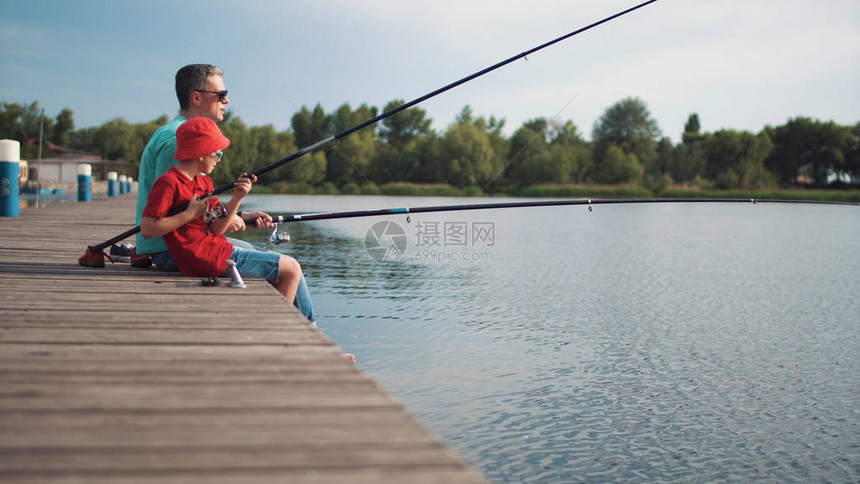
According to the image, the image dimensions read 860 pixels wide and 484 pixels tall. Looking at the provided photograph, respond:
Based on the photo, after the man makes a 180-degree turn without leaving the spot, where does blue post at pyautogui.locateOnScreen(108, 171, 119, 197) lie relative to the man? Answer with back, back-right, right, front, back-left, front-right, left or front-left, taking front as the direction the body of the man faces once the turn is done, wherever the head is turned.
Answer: right

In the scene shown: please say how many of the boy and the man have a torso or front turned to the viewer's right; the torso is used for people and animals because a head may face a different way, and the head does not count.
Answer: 2

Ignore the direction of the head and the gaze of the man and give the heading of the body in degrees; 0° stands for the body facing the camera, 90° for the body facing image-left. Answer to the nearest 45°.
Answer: approximately 270°

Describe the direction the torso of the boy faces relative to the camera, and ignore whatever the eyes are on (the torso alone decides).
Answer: to the viewer's right

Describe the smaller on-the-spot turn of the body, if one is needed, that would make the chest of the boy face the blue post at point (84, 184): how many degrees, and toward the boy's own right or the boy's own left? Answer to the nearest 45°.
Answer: approximately 90° to the boy's own left

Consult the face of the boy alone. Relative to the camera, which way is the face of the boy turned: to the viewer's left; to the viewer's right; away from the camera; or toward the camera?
to the viewer's right

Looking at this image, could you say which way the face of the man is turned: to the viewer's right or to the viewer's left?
to the viewer's right

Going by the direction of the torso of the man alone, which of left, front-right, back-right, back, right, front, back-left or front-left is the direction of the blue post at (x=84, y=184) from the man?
left
